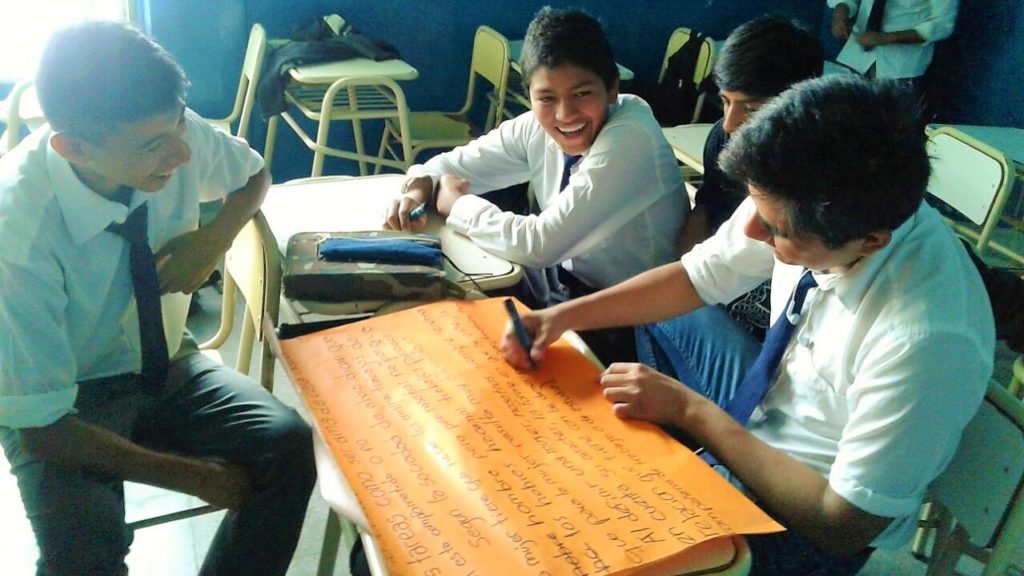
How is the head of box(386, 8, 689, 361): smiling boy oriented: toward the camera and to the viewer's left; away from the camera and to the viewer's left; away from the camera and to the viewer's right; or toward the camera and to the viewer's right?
toward the camera and to the viewer's left

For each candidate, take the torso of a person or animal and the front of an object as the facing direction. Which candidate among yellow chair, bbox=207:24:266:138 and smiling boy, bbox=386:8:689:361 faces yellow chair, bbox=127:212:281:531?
the smiling boy

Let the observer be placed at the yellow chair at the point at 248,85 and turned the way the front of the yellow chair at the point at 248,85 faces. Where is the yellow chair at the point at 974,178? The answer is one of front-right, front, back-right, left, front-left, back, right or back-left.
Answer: back-left

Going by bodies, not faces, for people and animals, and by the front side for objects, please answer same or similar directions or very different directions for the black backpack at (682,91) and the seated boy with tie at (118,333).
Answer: very different directions

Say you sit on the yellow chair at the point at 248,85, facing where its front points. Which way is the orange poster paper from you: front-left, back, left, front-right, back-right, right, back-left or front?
left

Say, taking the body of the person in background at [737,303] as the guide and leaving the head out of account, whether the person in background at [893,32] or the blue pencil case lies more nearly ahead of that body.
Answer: the blue pencil case

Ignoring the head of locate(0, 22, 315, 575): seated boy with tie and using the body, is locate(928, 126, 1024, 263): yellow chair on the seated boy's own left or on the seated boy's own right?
on the seated boy's own left

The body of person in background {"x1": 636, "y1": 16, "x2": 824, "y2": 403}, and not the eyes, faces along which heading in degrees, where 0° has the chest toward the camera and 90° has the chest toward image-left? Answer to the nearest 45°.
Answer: approximately 45°

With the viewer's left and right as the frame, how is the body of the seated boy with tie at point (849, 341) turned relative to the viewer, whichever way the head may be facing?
facing the viewer and to the left of the viewer

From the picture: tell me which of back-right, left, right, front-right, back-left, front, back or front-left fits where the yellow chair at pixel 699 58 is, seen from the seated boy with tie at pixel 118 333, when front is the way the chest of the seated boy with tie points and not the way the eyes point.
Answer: left

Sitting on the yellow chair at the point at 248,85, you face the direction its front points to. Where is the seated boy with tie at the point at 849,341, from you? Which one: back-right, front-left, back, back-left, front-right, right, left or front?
left

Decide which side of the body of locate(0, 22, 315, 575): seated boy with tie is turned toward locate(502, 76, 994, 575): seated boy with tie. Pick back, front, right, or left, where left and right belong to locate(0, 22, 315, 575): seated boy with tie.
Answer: front

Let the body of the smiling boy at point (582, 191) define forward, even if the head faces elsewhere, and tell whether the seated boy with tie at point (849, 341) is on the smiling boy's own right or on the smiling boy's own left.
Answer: on the smiling boy's own left

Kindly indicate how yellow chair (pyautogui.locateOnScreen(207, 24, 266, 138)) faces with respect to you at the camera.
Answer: facing to the left of the viewer

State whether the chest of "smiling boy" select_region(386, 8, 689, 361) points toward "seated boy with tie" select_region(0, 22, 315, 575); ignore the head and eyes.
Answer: yes
